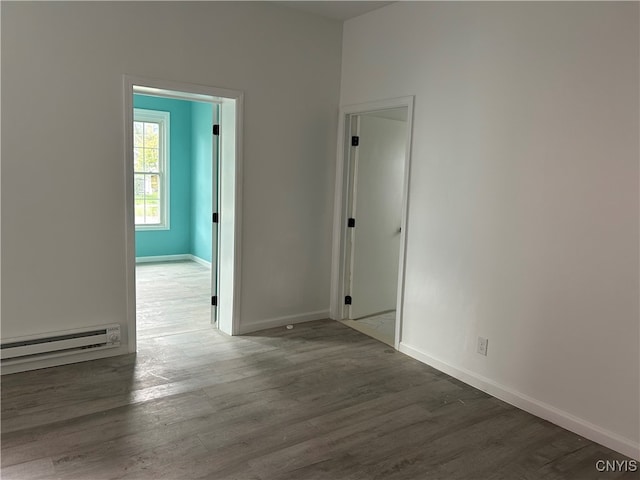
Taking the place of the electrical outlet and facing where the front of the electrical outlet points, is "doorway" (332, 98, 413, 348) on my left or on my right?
on my right

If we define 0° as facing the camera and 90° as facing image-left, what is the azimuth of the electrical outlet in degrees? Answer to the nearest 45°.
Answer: approximately 45°

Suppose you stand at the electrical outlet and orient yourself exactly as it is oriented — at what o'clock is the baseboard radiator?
The baseboard radiator is roughly at 1 o'clock from the electrical outlet.

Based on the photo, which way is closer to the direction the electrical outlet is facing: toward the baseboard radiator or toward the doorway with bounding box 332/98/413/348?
the baseboard radiator
